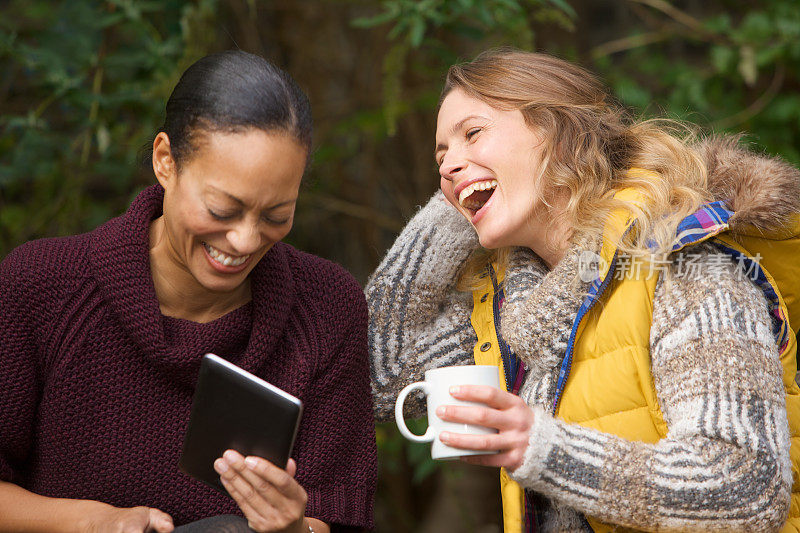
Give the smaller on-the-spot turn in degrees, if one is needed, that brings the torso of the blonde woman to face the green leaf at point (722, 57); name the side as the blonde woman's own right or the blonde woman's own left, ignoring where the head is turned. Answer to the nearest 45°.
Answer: approximately 135° to the blonde woman's own right

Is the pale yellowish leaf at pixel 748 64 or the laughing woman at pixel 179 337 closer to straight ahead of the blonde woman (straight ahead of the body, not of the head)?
the laughing woman

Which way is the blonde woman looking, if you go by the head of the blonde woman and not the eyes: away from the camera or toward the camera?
toward the camera

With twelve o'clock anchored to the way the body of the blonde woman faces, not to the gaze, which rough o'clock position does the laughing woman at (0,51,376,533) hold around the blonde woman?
The laughing woman is roughly at 1 o'clock from the blonde woman.

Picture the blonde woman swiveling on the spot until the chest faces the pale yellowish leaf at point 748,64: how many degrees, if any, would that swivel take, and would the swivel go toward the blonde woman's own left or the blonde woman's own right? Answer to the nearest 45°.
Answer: approximately 135° to the blonde woman's own right

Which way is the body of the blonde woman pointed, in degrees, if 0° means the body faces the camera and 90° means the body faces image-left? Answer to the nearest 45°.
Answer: approximately 45°
